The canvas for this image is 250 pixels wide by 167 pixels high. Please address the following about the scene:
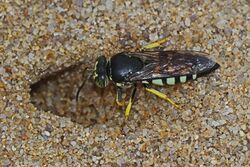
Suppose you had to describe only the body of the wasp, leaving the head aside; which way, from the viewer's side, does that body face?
to the viewer's left
